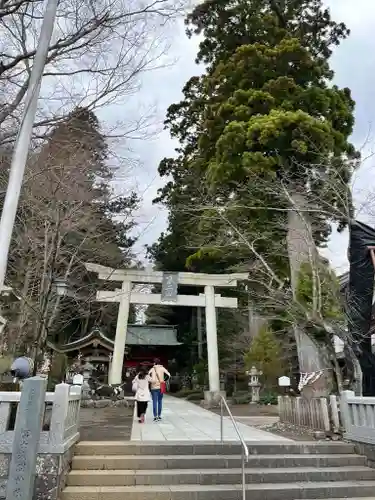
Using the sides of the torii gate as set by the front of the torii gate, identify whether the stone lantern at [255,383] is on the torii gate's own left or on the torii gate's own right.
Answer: on the torii gate's own left

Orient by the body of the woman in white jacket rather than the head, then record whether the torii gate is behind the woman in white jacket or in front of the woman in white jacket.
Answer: in front

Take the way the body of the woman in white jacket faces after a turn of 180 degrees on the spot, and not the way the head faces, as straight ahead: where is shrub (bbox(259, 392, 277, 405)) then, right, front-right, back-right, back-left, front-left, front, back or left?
back-left

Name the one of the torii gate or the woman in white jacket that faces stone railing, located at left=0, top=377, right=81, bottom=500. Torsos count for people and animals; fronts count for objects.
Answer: the torii gate

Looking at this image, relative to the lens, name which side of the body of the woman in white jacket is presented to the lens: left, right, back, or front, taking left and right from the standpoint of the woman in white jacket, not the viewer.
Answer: back

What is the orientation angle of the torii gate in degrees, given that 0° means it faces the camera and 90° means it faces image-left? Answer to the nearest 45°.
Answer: approximately 0°

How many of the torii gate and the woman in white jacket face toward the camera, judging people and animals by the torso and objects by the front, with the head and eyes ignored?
1

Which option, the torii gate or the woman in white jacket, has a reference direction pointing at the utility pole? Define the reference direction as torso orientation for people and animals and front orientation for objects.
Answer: the torii gate

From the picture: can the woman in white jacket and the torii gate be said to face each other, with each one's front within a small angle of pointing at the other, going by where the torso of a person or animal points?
yes

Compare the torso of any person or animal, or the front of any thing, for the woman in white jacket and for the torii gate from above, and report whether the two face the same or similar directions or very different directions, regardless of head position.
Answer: very different directions

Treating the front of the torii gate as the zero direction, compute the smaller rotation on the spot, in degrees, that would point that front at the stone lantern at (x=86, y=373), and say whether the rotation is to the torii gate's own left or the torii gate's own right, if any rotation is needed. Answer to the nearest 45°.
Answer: approximately 135° to the torii gate's own right

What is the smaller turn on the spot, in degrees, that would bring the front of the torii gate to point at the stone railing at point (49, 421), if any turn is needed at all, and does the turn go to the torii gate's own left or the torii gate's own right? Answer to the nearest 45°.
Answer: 0° — it already faces it

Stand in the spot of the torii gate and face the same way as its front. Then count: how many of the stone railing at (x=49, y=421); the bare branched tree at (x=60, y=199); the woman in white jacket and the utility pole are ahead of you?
4
